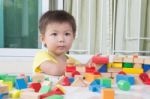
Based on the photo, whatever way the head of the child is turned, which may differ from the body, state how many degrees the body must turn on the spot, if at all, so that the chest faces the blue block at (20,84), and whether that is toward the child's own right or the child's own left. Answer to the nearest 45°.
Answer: approximately 45° to the child's own right

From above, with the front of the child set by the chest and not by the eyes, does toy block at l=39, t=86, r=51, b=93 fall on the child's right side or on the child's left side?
on the child's right side

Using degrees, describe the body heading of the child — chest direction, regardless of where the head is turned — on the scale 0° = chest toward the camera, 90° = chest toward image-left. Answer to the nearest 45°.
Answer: approximately 315°
